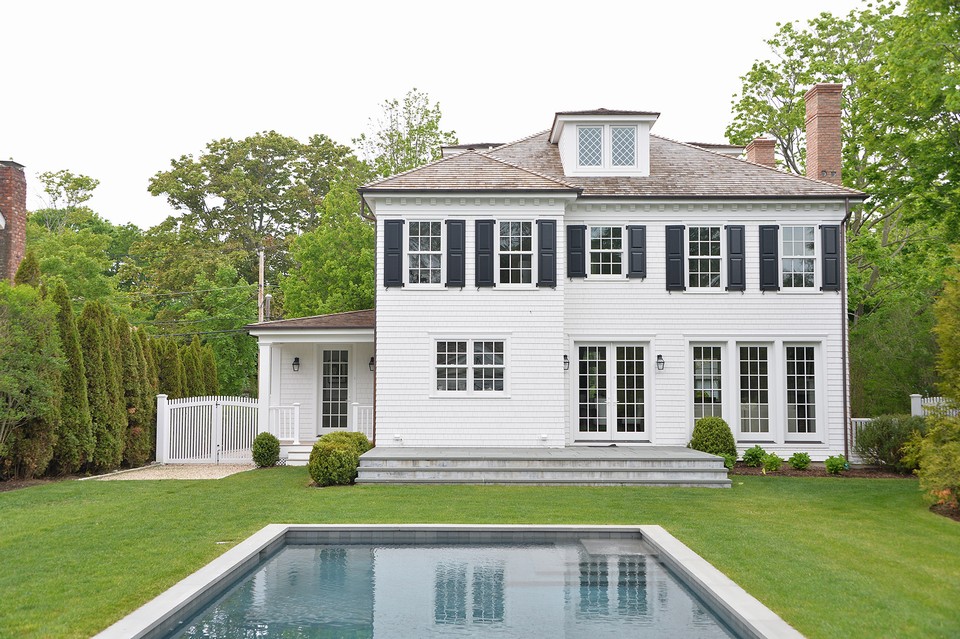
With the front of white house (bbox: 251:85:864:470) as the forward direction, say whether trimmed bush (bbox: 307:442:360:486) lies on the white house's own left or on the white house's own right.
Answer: on the white house's own right

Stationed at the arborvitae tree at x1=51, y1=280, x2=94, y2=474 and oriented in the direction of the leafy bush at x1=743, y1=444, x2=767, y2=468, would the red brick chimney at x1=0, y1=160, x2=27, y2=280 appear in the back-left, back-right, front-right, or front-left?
back-left

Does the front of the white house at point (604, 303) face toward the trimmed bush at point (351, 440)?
no

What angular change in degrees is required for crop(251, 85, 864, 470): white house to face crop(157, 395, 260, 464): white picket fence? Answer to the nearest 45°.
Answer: approximately 90° to its right

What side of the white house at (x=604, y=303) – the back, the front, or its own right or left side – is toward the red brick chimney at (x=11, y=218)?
right

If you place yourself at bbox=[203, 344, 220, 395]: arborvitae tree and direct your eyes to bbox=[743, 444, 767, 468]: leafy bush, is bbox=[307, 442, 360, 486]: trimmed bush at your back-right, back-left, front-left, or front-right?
front-right

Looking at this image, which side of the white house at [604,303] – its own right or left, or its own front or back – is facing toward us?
front

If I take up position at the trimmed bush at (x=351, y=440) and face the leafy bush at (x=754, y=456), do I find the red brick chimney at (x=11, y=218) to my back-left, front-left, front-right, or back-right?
back-left

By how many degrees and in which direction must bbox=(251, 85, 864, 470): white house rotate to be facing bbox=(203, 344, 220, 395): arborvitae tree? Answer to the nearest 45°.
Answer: approximately 135° to its right

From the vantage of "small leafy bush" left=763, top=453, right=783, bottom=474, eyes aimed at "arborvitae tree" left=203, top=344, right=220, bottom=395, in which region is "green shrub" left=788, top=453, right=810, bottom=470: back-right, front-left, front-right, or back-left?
back-right

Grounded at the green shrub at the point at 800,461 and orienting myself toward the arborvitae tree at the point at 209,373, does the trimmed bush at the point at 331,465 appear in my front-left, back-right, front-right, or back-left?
front-left

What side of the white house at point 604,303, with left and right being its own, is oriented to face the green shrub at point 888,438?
left

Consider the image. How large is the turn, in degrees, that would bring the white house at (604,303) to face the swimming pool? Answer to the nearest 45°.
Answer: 0° — it already faces it

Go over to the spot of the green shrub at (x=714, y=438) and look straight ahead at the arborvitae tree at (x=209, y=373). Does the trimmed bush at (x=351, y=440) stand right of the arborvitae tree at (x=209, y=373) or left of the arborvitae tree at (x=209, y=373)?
left
